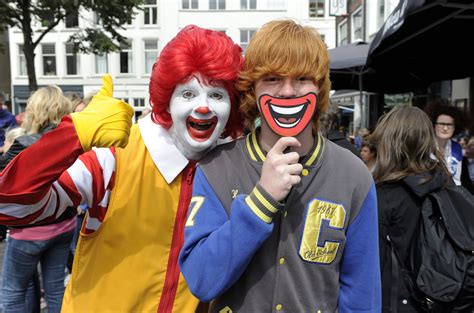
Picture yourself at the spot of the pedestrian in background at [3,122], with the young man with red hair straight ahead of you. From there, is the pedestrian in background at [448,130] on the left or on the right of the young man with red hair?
left

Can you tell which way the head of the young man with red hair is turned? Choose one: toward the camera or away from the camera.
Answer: toward the camera

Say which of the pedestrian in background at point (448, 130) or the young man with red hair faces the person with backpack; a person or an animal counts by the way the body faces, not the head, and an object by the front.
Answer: the pedestrian in background

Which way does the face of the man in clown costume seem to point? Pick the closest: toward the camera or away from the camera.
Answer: toward the camera

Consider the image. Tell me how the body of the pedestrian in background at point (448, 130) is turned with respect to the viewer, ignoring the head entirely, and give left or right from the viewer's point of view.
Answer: facing the viewer

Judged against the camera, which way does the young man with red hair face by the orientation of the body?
toward the camera

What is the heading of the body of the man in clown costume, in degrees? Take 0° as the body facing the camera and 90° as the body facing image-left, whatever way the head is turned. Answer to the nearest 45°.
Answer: approximately 315°

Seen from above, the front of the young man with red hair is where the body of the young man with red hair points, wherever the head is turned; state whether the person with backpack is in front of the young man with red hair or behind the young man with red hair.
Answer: behind

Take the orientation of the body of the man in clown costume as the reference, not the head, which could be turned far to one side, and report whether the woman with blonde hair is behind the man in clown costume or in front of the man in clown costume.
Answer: behind

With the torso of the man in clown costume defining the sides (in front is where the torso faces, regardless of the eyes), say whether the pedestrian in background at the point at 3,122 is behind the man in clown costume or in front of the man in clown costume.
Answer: behind

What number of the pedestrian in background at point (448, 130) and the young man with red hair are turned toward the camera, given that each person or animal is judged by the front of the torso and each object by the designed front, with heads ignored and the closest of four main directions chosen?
2

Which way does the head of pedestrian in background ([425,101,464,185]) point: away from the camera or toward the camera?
toward the camera

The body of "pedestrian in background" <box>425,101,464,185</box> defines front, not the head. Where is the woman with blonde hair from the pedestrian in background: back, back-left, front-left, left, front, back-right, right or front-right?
front-right
